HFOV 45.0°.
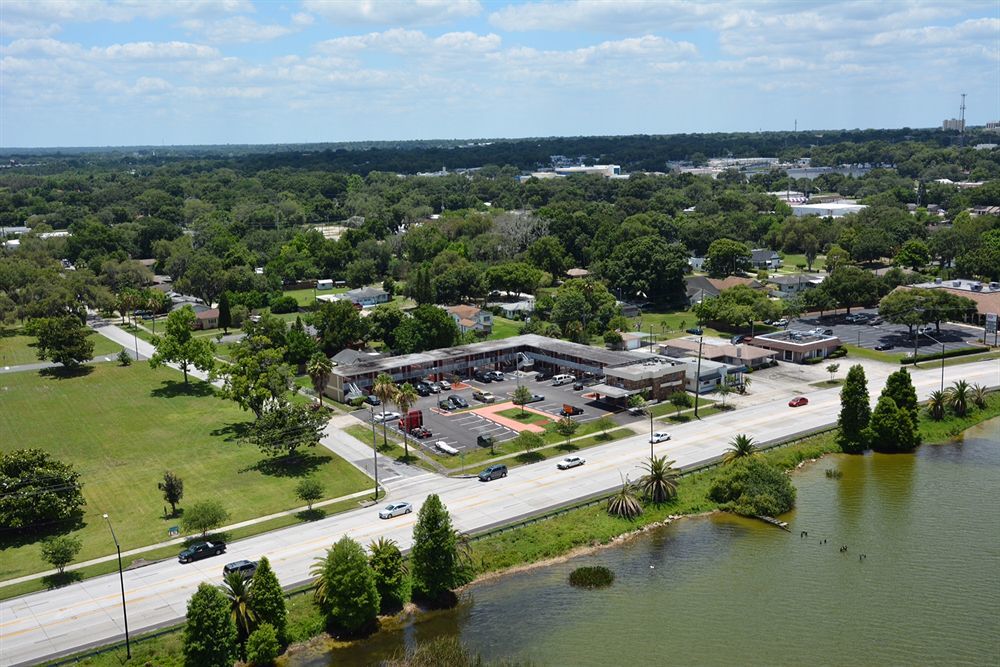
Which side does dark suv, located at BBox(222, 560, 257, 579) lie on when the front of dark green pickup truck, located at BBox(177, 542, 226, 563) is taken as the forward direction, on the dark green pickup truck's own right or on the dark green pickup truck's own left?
on the dark green pickup truck's own left

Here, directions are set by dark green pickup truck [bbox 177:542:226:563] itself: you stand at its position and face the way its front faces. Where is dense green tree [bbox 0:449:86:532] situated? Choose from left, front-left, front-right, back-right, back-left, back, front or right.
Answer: right

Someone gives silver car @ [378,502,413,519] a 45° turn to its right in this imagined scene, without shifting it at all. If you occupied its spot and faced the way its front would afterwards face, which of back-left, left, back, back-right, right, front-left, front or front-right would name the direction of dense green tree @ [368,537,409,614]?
left

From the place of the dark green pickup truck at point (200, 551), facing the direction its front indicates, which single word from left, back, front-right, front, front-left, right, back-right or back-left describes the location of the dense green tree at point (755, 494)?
back-left

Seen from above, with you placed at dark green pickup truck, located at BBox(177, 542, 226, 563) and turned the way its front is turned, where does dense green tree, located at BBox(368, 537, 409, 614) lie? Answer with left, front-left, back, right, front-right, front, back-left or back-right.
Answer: left

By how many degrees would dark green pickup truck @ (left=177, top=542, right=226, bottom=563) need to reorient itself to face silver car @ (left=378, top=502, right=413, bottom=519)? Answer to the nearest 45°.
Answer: approximately 135° to its left

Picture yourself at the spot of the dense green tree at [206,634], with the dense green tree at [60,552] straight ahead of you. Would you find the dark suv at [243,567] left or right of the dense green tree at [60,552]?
right

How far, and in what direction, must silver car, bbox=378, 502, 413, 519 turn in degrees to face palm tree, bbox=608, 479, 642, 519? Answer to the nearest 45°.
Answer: approximately 135° to its left

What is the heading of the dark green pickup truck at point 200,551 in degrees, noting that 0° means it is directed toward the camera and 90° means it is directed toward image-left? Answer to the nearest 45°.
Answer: approximately 45°

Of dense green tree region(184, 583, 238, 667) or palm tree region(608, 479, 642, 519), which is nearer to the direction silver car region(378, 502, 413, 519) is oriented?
the dense green tree

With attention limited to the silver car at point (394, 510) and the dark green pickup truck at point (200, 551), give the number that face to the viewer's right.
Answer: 0

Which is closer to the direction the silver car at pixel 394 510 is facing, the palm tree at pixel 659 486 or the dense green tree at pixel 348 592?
the dense green tree

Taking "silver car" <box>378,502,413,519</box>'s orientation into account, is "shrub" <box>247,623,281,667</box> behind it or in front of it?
in front
